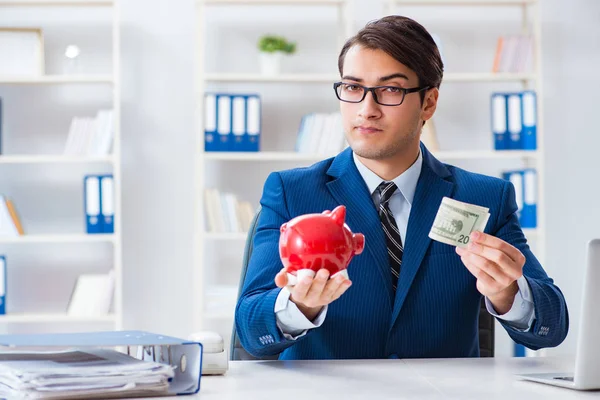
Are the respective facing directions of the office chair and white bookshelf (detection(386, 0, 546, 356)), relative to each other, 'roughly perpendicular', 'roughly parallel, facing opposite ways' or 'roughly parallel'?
roughly parallel

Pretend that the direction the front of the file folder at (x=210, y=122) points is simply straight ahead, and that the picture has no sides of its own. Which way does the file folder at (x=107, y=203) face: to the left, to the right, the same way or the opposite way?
the same way

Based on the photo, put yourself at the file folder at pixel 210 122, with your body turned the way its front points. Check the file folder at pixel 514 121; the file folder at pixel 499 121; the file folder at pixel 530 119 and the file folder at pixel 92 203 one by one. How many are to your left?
3

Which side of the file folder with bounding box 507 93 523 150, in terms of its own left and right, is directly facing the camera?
front

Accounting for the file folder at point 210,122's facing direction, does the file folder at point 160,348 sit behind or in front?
in front

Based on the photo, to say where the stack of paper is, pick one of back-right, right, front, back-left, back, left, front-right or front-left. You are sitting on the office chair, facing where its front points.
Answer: front-right

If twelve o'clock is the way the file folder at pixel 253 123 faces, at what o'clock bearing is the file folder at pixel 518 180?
the file folder at pixel 518 180 is roughly at 9 o'clock from the file folder at pixel 253 123.

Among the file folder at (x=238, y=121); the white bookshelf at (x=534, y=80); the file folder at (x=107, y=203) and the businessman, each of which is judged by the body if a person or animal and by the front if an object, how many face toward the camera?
4

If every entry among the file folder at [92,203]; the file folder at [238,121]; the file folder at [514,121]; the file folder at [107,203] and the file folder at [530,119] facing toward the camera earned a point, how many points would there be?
5

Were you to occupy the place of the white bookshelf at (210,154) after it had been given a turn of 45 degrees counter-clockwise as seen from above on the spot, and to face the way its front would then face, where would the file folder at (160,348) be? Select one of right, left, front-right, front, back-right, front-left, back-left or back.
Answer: front-right

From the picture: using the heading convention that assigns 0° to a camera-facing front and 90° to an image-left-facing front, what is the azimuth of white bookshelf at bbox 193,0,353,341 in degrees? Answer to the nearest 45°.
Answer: approximately 0°

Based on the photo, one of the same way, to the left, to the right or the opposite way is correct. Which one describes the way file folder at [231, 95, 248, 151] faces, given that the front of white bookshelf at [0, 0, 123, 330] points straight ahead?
the same way

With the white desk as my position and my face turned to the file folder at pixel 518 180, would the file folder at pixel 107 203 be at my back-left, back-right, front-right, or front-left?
front-left

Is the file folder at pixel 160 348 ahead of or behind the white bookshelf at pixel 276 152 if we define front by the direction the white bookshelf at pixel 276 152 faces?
ahead

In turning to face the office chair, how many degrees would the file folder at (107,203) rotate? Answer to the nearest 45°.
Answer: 0° — it already faces it

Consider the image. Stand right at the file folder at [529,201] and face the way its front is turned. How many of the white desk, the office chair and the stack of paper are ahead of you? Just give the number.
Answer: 3

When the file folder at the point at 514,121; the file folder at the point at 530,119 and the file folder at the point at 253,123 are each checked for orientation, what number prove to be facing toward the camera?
3

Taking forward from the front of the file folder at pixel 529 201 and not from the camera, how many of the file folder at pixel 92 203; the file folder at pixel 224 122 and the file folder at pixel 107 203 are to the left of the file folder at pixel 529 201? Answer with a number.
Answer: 0

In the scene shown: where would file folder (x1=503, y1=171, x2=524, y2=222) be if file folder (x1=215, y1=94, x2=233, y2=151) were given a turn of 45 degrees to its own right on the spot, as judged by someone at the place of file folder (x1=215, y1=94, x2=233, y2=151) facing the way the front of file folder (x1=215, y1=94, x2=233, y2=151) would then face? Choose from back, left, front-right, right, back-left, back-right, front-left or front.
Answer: back-left

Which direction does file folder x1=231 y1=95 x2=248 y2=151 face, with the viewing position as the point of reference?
facing the viewer

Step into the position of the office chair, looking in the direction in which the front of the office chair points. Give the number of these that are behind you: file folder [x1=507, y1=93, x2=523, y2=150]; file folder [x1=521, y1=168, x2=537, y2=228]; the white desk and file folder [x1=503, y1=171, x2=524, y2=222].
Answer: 3

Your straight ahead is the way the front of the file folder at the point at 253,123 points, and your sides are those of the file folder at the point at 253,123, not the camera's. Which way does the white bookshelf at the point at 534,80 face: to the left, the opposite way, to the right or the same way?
the same way
